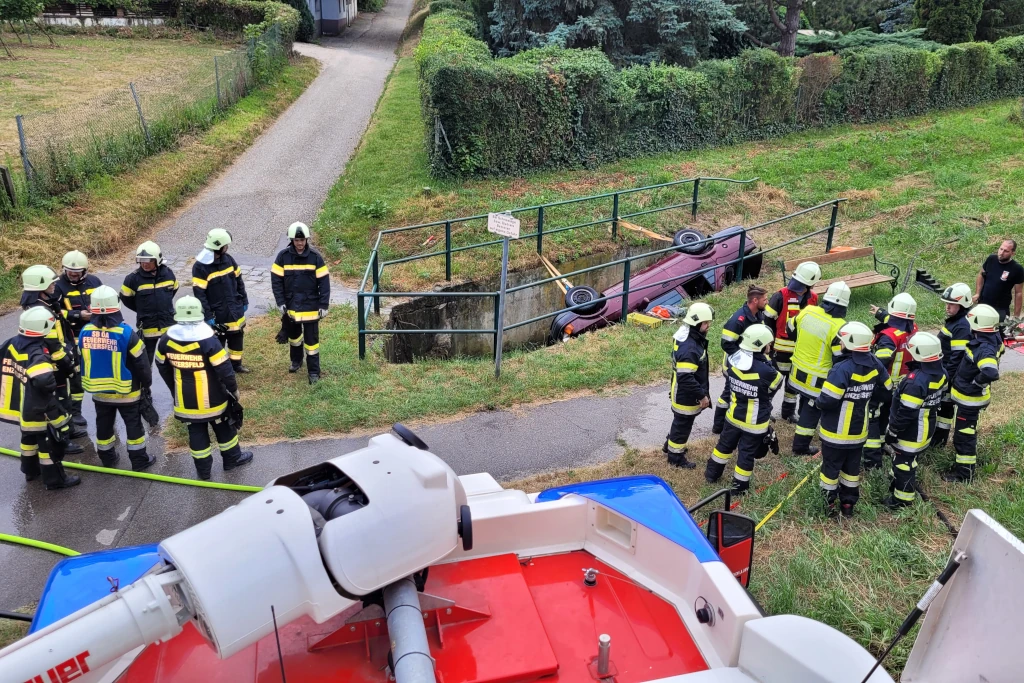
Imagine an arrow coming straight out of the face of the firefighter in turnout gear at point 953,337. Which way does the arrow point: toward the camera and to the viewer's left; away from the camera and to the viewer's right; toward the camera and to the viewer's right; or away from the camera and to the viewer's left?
toward the camera and to the viewer's left

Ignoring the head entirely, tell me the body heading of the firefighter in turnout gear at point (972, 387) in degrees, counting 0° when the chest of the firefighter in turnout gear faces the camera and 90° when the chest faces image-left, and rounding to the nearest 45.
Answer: approximately 90°

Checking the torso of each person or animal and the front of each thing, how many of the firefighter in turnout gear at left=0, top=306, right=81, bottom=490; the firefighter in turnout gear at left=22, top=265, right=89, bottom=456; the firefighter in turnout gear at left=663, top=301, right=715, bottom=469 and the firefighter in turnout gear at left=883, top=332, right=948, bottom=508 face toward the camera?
0

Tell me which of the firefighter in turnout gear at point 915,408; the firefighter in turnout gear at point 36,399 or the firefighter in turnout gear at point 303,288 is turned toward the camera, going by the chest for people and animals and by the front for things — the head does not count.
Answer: the firefighter in turnout gear at point 303,288

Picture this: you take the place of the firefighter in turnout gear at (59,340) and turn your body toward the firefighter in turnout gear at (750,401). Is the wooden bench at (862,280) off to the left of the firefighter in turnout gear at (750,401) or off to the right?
left

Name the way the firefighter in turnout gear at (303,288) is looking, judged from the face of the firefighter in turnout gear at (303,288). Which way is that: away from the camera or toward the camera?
toward the camera

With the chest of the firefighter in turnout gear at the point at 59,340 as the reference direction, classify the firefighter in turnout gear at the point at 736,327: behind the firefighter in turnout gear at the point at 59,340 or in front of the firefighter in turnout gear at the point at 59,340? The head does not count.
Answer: in front

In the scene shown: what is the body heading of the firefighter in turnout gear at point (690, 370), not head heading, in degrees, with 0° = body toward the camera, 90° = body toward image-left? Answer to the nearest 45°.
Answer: approximately 270°

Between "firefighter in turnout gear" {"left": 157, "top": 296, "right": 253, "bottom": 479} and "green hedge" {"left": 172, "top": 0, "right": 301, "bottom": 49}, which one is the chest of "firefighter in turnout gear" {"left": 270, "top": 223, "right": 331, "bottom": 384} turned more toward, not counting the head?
the firefighter in turnout gear

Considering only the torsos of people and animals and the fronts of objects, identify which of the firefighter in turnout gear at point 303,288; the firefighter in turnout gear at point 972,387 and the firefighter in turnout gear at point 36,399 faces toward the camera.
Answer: the firefighter in turnout gear at point 303,288

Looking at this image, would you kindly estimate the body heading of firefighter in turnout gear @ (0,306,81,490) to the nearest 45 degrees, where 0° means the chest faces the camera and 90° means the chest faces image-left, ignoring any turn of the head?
approximately 225°

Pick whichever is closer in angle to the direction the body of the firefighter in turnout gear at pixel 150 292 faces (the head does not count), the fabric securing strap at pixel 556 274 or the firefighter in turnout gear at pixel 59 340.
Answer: the firefighter in turnout gear

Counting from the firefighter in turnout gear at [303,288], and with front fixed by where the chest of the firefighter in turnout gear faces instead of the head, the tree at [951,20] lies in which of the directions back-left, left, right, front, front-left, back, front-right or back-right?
back-left

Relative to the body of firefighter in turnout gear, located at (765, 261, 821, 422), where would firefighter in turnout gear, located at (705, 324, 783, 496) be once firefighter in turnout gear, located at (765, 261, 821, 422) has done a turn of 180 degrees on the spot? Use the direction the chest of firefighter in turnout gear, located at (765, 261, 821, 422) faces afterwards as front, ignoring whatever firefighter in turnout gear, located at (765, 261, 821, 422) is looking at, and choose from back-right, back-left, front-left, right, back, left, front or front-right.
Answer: back-left

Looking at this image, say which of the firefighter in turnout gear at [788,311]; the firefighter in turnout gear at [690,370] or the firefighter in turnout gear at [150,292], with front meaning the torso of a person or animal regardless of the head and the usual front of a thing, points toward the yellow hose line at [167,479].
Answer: the firefighter in turnout gear at [150,292]

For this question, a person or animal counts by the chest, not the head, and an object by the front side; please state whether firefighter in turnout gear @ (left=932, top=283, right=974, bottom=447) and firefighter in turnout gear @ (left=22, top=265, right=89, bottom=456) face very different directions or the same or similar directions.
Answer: very different directions

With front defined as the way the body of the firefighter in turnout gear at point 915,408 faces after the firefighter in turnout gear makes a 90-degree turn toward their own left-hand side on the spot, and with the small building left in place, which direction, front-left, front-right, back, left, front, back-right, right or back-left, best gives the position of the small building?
right

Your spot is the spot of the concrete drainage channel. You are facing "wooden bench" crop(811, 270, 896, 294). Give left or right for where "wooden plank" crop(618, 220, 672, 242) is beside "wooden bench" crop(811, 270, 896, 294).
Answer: left

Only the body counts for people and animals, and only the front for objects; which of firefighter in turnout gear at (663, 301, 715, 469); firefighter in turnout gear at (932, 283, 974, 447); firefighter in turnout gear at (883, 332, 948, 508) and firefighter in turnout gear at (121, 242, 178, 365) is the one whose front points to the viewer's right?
firefighter in turnout gear at (663, 301, 715, 469)
